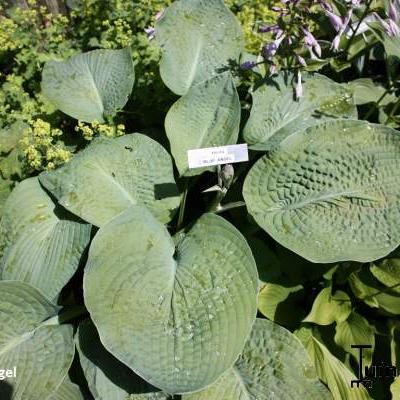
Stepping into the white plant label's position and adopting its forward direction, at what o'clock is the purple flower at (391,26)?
The purple flower is roughly at 8 o'clock from the white plant label.

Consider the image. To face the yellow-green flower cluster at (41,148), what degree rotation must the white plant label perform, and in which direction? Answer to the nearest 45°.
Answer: approximately 135° to its right

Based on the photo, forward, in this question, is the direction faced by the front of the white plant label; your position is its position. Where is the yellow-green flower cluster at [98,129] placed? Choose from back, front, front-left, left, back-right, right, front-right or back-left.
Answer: back-right

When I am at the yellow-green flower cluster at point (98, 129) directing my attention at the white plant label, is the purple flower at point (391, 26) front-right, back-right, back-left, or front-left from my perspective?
front-left

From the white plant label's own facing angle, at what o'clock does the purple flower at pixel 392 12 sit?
The purple flower is roughly at 8 o'clock from the white plant label.

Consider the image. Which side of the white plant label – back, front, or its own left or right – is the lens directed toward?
front
